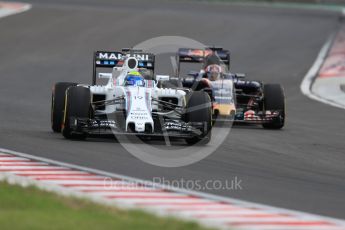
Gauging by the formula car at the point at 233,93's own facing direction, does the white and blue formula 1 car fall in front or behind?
in front

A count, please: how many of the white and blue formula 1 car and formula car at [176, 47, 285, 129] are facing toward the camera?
2

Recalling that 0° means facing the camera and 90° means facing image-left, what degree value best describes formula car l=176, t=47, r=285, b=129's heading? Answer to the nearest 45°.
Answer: approximately 0°

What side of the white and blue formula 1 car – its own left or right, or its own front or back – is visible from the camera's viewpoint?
front

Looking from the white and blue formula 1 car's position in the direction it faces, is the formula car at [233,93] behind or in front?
behind
